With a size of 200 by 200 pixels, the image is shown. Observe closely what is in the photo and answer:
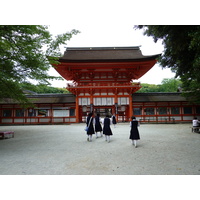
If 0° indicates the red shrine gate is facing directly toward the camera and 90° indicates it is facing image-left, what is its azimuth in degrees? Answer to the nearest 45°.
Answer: approximately 0°

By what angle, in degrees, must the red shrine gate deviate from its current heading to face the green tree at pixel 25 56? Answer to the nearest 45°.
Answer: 0° — it already faces it
